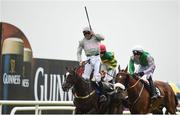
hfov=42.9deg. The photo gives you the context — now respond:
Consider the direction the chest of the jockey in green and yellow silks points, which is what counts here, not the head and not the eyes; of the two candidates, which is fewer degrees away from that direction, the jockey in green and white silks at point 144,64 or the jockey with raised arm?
the jockey with raised arm

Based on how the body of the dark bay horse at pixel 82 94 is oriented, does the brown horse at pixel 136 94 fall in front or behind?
behind

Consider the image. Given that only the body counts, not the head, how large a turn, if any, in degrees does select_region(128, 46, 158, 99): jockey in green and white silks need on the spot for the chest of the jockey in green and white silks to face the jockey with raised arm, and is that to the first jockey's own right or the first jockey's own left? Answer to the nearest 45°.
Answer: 0° — they already face them

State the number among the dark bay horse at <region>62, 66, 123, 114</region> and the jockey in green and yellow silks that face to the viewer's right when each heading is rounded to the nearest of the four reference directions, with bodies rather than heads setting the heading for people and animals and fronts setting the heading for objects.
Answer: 0

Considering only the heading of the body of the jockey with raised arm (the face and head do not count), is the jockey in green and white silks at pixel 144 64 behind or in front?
behind

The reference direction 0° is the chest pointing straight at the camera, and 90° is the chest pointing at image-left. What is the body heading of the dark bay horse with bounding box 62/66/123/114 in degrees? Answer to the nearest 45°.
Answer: approximately 45°
